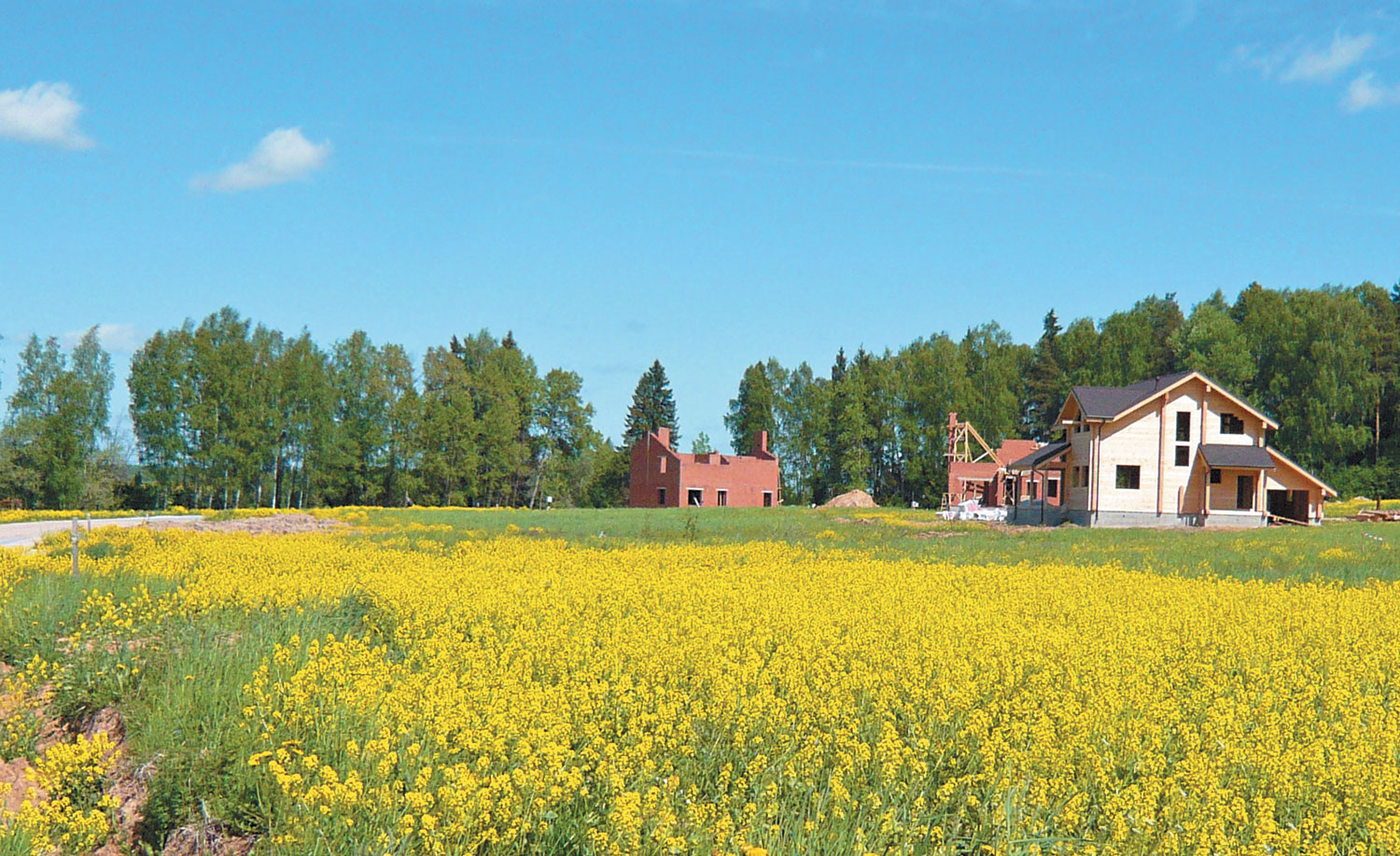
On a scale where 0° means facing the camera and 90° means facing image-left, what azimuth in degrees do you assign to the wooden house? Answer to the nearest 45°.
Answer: approximately 0°
